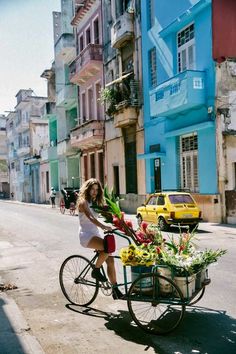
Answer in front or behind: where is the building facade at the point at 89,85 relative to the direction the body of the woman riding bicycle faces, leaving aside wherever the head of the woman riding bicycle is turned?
behind

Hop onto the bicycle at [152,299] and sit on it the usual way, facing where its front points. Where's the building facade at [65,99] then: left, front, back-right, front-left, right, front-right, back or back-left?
back-left

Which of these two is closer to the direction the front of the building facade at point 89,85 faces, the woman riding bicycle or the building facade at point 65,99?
the woman riding bicycle

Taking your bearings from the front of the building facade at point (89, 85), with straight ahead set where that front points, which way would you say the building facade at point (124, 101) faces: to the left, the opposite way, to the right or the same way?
the same way

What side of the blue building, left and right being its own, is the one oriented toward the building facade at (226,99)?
left

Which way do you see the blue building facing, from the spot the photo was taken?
facing the viewer and to the left of the viewer

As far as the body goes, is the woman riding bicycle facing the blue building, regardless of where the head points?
no

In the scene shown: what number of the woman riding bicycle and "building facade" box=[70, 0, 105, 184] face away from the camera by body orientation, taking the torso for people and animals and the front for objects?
0

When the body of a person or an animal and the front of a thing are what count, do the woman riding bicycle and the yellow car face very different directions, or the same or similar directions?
very different directions

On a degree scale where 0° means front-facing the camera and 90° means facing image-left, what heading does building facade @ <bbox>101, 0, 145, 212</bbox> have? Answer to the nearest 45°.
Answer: approximately 45°
